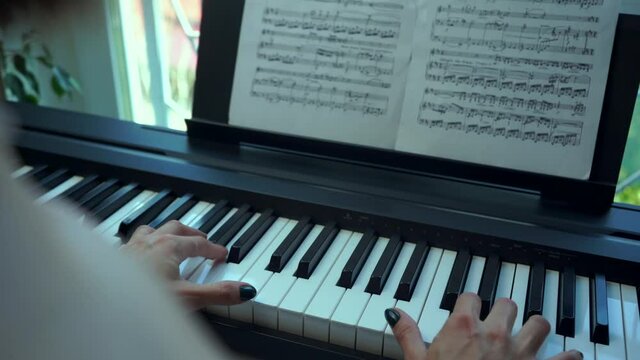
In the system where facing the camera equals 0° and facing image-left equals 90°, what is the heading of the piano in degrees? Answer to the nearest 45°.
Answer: approximately 45°
